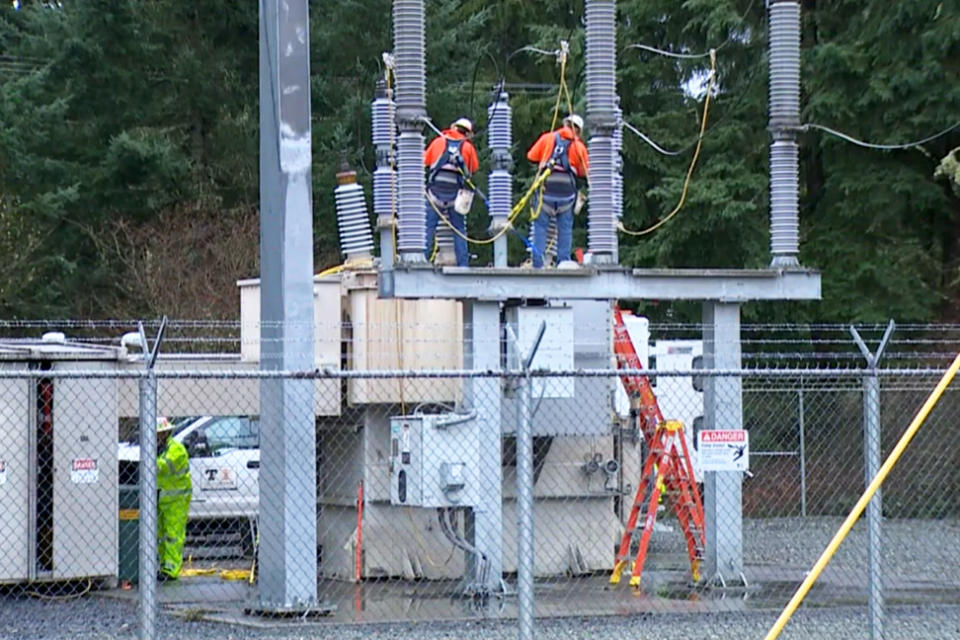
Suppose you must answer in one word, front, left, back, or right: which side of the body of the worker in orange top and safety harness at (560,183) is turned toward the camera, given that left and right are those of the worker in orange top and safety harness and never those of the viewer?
back

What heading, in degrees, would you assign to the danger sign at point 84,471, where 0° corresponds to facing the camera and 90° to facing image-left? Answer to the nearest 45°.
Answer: approximately 0°

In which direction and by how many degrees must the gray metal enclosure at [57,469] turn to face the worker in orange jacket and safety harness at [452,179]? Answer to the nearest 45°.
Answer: approximately 90° to its left

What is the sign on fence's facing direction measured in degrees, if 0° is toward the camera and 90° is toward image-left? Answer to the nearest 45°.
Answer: approximately 0°

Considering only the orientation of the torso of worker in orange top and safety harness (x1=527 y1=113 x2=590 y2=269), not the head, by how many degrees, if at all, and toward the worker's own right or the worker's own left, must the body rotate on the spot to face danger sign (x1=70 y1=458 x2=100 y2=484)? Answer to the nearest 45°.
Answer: approximately 90° to the worker's own left

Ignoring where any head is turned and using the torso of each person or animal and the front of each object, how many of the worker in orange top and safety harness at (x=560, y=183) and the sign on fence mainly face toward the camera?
1

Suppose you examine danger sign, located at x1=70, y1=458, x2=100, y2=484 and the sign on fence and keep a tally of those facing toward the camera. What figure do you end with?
2
